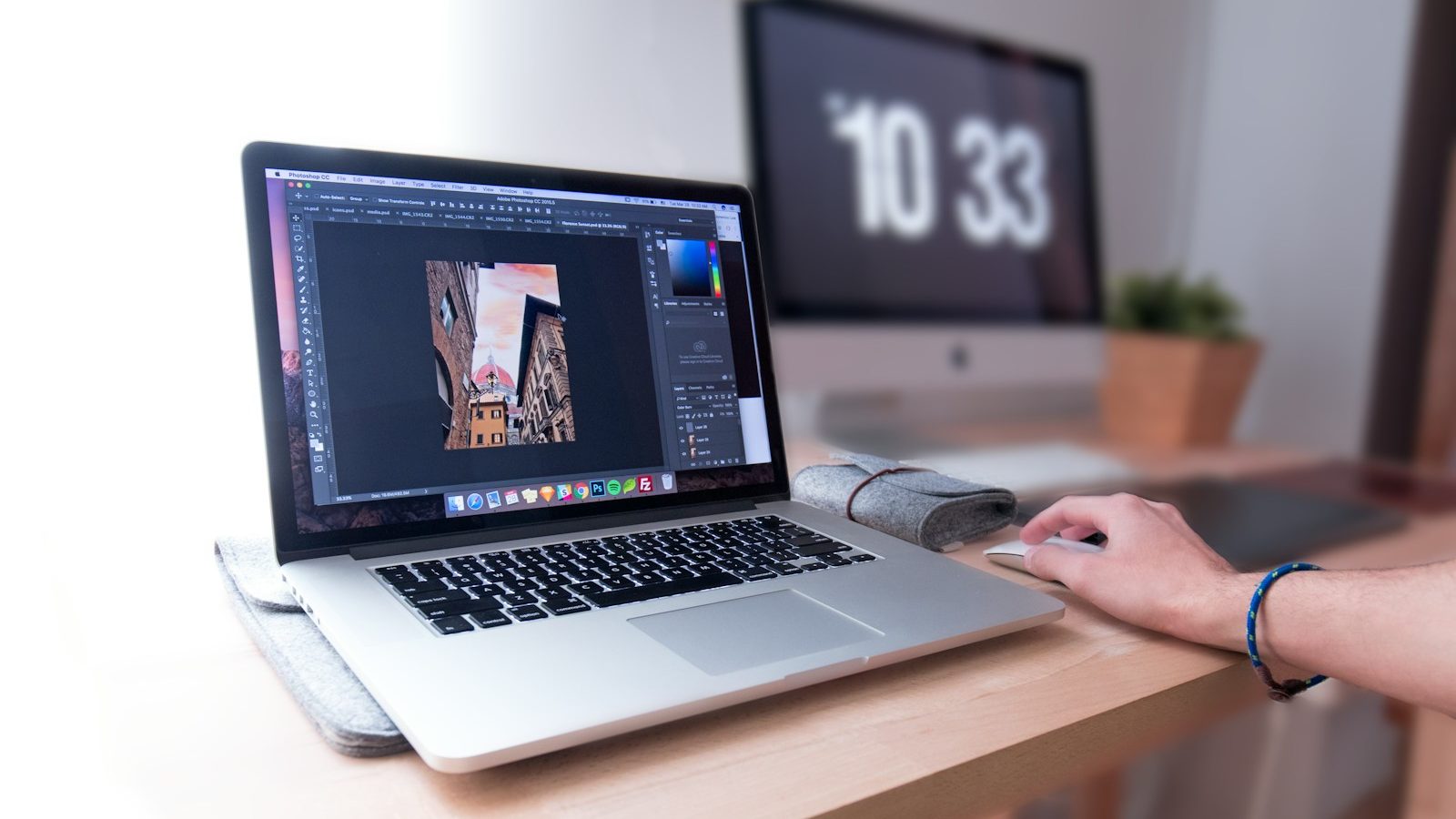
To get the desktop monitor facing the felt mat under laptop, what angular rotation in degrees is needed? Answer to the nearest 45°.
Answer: approximately 45° to its right

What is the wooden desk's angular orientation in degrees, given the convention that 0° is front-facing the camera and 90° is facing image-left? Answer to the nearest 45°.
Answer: approximately 315°

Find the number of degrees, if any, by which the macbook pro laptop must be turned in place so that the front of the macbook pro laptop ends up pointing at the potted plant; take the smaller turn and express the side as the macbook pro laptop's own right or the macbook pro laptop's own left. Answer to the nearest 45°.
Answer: approximately 90° to the macbook pro laptop's own left

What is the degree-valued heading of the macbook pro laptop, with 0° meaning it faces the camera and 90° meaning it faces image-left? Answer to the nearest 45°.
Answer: approximately 315°

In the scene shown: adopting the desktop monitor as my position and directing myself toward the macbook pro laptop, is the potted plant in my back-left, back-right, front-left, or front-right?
back-left
